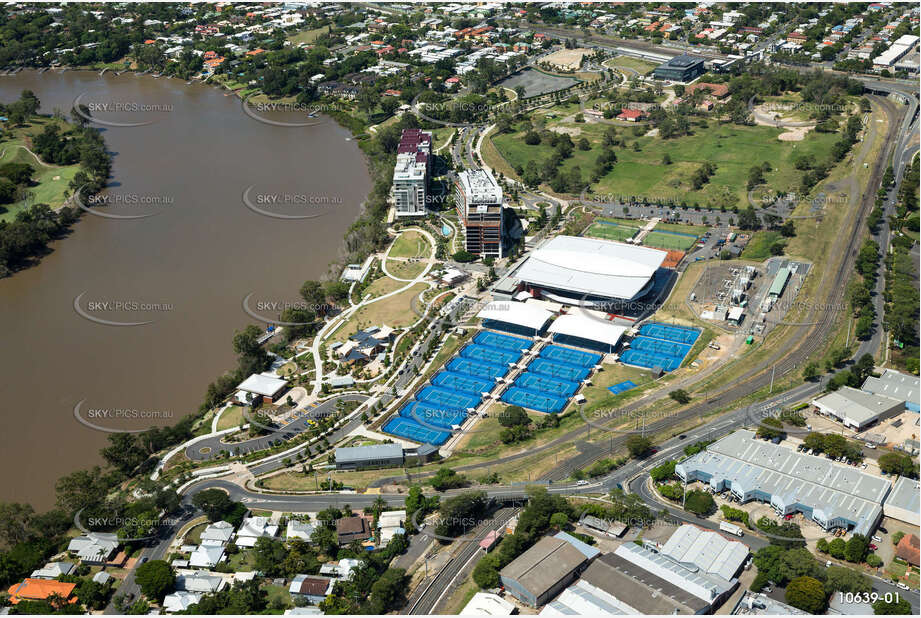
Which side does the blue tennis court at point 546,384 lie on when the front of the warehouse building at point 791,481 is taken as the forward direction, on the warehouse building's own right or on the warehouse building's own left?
on the warehouse building's own right

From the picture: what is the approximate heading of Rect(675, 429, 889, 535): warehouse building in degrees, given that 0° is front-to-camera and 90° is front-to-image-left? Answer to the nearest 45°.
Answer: approximately 45°

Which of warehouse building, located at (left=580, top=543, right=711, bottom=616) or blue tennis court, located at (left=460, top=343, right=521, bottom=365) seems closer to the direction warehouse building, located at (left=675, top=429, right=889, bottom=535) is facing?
the warehouse building
